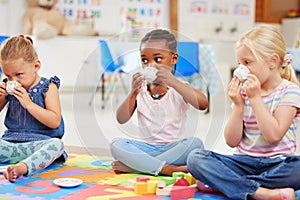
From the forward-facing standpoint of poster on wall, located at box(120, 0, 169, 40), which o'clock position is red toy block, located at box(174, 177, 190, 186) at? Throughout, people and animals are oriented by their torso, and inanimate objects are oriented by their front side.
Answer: The red toy block is roughly at 12 o'clock from the poster on wall.

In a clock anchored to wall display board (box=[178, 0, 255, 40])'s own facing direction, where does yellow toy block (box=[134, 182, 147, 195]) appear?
The yellow toy block is roughly at 12 o'clock from the wall display board.

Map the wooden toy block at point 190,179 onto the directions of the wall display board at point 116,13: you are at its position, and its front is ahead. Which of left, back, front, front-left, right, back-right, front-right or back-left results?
front

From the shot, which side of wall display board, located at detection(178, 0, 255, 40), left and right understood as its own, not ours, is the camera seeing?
front

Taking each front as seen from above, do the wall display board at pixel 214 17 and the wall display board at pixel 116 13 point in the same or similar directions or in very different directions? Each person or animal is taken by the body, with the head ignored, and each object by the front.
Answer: same or similar directions

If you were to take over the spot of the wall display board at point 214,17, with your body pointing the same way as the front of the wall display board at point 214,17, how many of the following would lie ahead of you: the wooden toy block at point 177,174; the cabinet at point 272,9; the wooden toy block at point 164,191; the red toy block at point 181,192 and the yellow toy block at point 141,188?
4

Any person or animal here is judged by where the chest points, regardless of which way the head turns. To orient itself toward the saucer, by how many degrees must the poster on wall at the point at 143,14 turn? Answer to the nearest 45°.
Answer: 0° — it already faces it

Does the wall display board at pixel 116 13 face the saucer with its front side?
yes

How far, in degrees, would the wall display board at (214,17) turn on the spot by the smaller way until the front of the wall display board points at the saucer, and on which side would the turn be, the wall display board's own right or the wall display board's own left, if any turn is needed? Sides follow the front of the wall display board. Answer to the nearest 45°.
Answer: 0° — it already faces it

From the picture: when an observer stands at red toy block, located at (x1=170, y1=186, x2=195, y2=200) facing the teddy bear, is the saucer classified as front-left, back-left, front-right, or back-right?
front-left

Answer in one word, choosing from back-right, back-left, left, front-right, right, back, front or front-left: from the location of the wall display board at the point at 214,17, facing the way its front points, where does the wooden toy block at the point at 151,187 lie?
front

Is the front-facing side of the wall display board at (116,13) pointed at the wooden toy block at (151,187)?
yes

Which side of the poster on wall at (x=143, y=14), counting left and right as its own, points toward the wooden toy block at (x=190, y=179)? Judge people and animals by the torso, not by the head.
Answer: front

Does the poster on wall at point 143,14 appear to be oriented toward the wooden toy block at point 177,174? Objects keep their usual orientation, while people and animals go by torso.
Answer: yes

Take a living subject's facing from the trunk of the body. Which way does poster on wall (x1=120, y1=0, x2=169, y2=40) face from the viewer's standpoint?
toward the camera

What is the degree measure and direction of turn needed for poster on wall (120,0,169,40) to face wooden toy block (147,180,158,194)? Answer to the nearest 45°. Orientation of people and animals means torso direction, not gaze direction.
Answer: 0° — it already faces it

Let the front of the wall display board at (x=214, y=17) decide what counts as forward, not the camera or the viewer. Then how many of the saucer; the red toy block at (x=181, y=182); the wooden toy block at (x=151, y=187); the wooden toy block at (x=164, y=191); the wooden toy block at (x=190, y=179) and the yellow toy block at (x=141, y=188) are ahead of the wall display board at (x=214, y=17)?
6

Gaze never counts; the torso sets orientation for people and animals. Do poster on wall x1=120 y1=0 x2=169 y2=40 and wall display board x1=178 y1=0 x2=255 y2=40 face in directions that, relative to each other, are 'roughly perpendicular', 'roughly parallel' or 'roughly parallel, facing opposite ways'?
roughly parallel

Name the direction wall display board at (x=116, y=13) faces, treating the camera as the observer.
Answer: facing the viewer

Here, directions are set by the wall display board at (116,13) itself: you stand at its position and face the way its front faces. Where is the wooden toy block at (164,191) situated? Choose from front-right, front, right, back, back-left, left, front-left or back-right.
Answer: front
